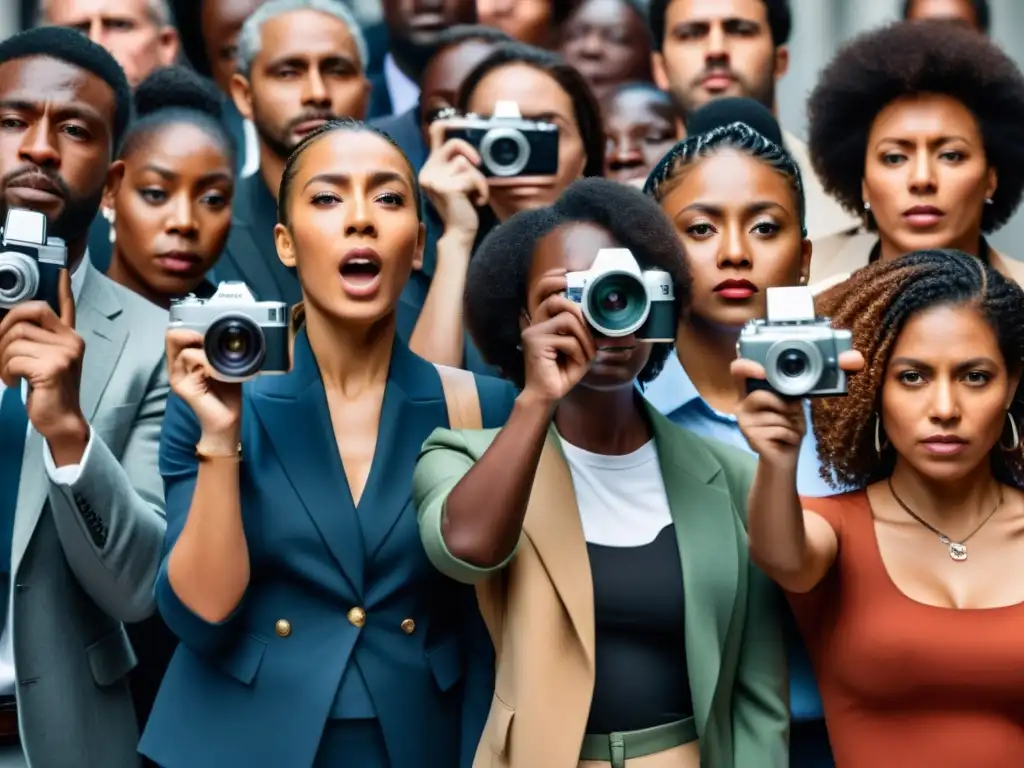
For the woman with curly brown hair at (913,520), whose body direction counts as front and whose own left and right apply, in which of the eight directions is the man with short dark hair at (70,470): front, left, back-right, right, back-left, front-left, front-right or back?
right
